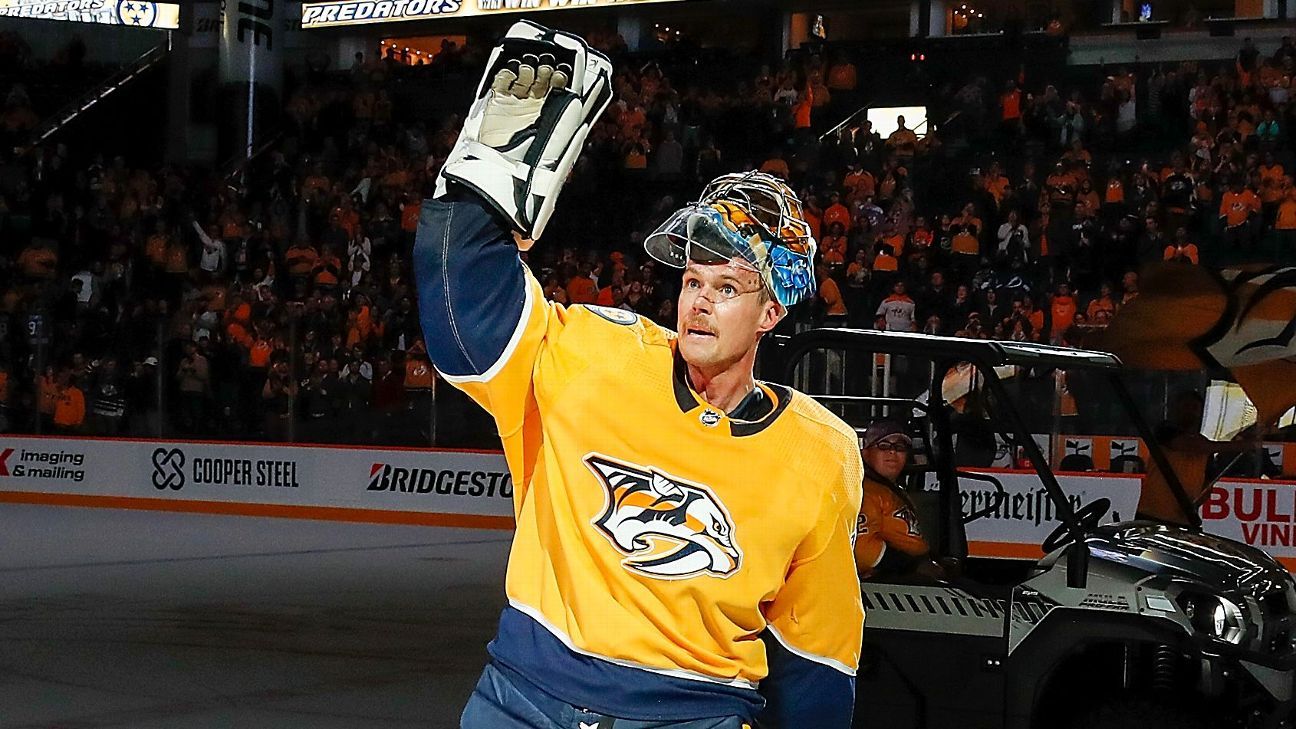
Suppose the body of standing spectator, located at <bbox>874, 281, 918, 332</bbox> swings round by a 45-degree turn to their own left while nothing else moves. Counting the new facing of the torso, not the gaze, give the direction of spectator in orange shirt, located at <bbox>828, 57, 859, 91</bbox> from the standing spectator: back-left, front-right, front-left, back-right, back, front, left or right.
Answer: back-left

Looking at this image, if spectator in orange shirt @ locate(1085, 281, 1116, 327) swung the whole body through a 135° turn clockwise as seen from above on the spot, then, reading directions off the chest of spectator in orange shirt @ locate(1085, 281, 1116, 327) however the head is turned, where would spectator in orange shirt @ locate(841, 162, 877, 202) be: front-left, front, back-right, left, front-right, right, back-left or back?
front

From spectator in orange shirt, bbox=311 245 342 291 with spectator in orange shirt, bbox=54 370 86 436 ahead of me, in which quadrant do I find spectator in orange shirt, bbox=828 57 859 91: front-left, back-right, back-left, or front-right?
back-left

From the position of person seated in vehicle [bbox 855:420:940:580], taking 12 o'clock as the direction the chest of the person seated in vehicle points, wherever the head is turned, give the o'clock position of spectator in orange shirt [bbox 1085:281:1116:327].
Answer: The spectator in orange shirt is roughly at 8 o'clock from the person seated in vehicle.

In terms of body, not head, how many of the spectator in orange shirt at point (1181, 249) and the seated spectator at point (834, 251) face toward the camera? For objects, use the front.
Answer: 2

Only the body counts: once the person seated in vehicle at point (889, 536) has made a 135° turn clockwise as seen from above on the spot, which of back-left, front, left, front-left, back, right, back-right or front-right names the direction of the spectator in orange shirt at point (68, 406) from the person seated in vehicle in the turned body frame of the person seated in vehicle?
front-right

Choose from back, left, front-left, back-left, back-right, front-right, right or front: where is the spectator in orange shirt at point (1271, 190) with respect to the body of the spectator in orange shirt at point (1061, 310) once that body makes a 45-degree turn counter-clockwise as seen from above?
left
